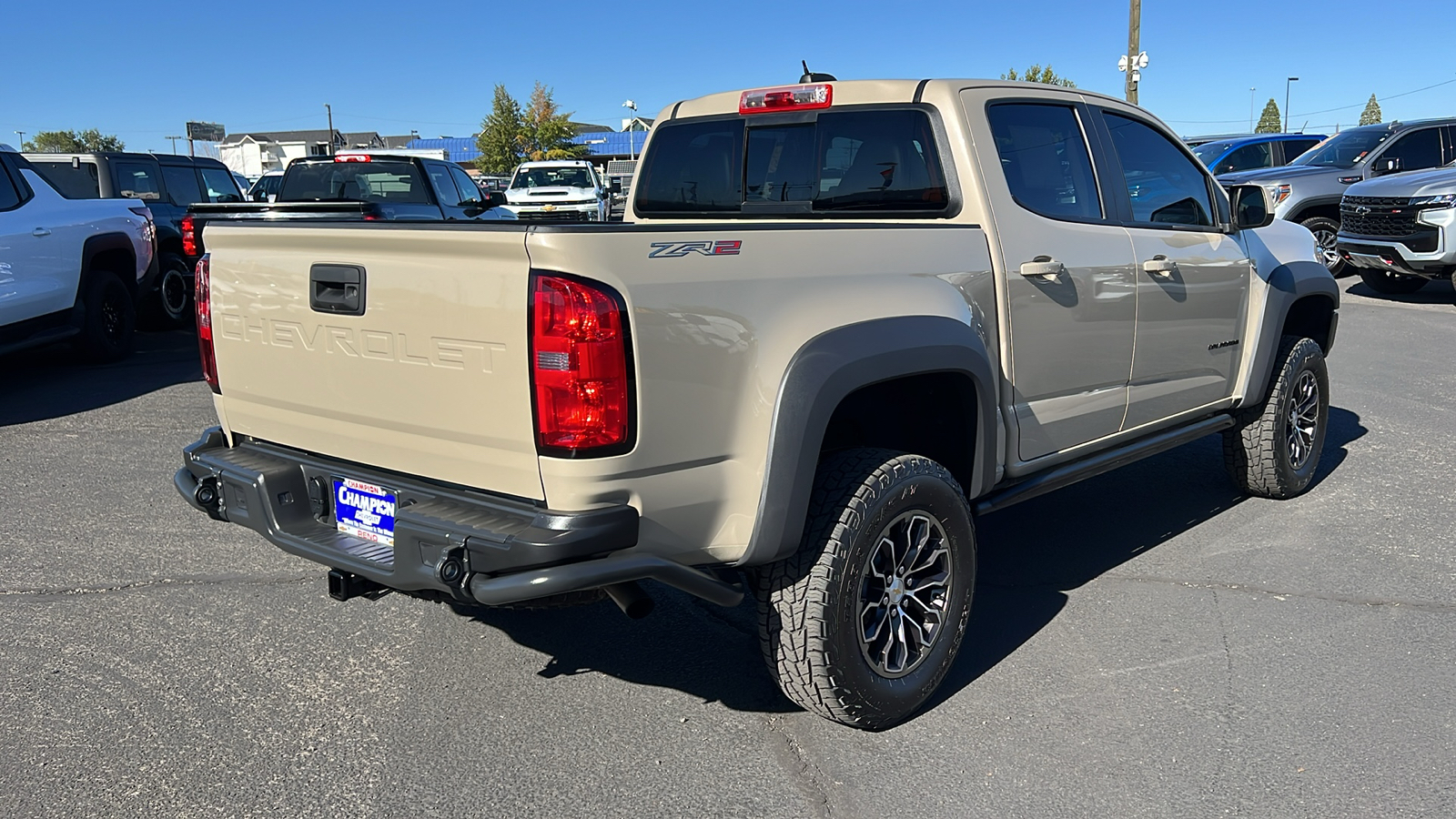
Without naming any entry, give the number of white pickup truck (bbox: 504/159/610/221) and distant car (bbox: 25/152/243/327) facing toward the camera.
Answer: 1

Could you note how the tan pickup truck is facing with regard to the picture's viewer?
facing away from the viewer and to the right of the viewer

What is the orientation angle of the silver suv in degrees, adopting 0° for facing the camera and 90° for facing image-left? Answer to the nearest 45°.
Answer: approximately 45°

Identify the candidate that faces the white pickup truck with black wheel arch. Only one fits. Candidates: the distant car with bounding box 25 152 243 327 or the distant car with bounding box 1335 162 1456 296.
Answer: the distant car with bounding box 1335 162 1456 296

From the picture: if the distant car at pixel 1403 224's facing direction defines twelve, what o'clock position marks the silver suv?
The silver suv is roughly at 4 o'clock from the distant car.

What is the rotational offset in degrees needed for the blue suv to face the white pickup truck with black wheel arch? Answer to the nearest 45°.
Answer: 0° — it already faces it

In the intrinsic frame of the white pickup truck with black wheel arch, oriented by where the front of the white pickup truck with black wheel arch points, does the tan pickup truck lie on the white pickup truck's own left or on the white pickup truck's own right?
on the white pickup truck's own left

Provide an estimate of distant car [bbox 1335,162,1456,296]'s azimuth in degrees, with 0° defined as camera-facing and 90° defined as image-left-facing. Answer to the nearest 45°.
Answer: approximately 45°

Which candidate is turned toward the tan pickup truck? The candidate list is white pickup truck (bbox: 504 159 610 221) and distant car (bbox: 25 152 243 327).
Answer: the white pickup truck

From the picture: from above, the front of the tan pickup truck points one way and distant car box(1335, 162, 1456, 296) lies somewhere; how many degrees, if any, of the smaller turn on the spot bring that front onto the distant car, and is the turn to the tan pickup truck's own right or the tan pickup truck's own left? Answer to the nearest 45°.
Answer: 0° — it already faces it
